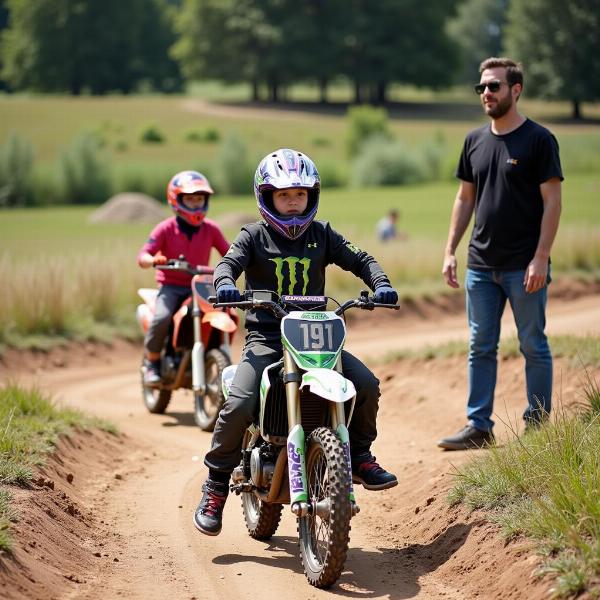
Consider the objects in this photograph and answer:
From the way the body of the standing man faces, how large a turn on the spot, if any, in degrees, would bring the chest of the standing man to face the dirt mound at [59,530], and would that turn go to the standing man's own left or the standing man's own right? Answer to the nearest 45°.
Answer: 0° — they already face it

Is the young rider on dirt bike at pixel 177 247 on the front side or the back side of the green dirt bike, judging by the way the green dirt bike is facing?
on the back side

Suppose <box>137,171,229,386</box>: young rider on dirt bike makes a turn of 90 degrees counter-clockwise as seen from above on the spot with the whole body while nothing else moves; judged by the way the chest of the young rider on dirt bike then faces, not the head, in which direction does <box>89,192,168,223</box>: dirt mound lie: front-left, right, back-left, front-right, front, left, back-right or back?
front-left

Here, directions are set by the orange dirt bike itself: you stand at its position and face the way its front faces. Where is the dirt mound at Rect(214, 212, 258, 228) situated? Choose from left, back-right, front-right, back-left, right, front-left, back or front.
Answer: back-left

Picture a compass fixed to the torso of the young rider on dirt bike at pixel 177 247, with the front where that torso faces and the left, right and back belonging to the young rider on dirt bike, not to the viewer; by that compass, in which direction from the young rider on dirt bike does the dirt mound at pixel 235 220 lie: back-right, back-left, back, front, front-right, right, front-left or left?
back-left

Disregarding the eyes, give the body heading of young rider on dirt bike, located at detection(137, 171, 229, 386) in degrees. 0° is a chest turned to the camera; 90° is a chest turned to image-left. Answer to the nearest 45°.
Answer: approximately 315°

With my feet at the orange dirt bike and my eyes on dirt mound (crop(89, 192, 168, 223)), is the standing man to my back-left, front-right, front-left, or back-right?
back-right
